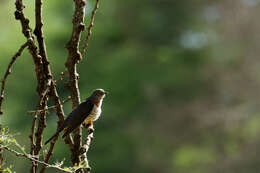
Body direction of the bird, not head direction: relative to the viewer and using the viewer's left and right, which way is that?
facing to the right of the viewer
